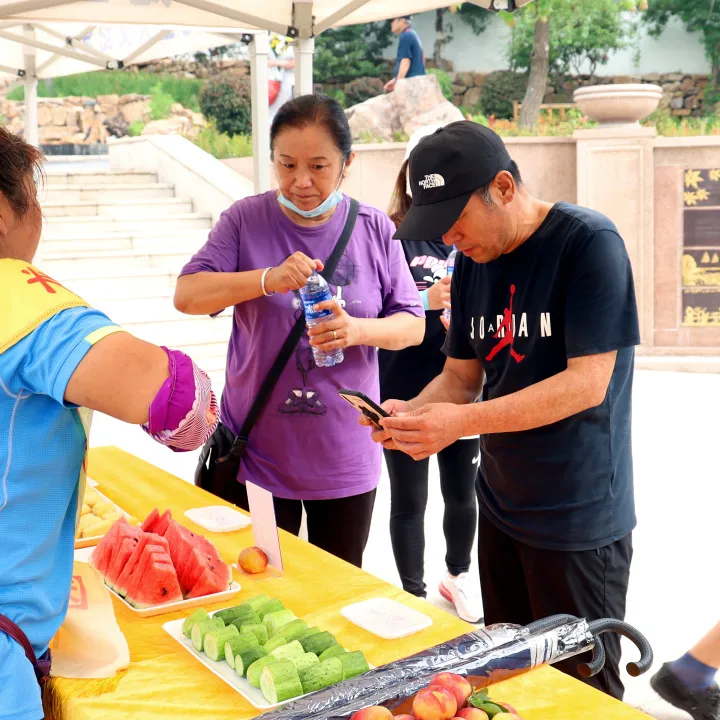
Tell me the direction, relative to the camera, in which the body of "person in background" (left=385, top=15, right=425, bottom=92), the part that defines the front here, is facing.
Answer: to the viewer's left

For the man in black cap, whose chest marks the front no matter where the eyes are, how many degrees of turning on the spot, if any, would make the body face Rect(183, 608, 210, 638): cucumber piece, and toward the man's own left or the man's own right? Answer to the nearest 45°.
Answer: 0° — they already face it

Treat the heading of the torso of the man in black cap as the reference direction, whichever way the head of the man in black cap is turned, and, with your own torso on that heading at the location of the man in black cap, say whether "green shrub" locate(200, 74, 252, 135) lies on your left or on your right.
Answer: on your right

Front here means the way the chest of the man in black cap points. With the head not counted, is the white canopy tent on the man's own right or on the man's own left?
on the man's own right

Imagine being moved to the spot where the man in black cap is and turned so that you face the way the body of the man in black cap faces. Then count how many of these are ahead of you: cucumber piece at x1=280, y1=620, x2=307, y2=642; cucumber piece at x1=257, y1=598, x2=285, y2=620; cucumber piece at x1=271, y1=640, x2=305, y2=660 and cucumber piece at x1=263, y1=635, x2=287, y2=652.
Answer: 4

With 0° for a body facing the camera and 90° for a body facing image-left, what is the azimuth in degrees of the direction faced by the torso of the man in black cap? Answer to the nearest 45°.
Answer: approximately 45°

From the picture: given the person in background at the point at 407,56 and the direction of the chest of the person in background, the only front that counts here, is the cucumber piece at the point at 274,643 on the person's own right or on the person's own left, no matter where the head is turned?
on the person's own left

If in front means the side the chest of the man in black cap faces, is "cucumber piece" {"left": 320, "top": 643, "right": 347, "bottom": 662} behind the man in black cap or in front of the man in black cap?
in front
